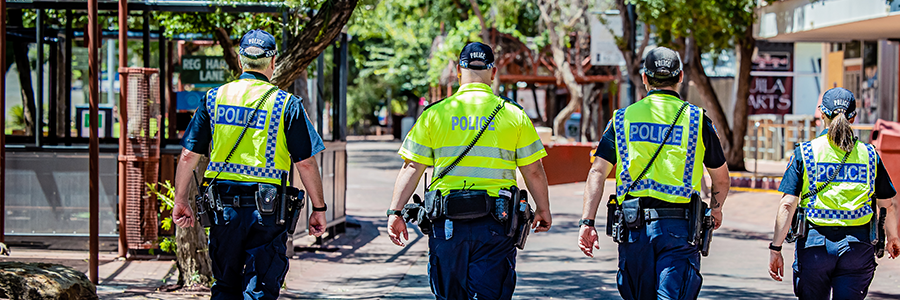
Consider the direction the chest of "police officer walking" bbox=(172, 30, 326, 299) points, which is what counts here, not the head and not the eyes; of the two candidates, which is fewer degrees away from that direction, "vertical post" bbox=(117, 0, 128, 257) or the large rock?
the vertical post

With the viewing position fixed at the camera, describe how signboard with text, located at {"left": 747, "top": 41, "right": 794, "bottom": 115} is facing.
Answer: facing the viewer

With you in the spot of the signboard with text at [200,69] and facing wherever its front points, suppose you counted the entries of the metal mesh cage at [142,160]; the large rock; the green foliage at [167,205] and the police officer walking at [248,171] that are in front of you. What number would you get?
4

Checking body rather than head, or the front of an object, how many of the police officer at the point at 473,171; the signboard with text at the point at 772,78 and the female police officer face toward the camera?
1

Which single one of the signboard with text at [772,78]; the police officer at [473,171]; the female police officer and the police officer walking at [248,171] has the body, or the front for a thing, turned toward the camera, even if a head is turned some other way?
the signboard with text

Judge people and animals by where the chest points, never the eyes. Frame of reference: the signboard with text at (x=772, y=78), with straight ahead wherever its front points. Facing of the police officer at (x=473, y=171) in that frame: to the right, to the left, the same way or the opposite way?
the opposite way

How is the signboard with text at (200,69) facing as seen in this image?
toward the camera

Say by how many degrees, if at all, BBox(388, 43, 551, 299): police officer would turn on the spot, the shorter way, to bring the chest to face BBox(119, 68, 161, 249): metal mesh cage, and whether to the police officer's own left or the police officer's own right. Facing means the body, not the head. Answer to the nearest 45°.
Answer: approximately 45° to the police officer's own left

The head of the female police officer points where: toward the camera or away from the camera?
away from the camera

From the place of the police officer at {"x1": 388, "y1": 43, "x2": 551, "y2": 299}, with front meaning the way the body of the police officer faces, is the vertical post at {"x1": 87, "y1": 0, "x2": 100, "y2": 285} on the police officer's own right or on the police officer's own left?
on the police officer's own left

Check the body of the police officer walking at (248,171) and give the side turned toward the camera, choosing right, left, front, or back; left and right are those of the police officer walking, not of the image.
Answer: back

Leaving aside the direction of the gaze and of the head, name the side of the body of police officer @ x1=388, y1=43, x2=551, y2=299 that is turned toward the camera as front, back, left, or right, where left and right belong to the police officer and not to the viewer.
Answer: back

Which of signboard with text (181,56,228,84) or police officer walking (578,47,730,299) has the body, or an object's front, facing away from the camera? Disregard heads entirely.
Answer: the police officer walking

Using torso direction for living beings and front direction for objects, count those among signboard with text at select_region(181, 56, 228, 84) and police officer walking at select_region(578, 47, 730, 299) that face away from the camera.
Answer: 1

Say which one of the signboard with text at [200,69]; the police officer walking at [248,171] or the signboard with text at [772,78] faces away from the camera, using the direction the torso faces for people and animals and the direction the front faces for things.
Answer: the police officer walking

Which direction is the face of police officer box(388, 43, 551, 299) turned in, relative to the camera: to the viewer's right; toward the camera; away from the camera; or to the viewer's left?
away from the camera

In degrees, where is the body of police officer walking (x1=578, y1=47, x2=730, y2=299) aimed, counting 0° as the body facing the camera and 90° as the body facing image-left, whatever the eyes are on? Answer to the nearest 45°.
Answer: approximately 180°

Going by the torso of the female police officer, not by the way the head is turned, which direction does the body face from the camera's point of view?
away from the camera
